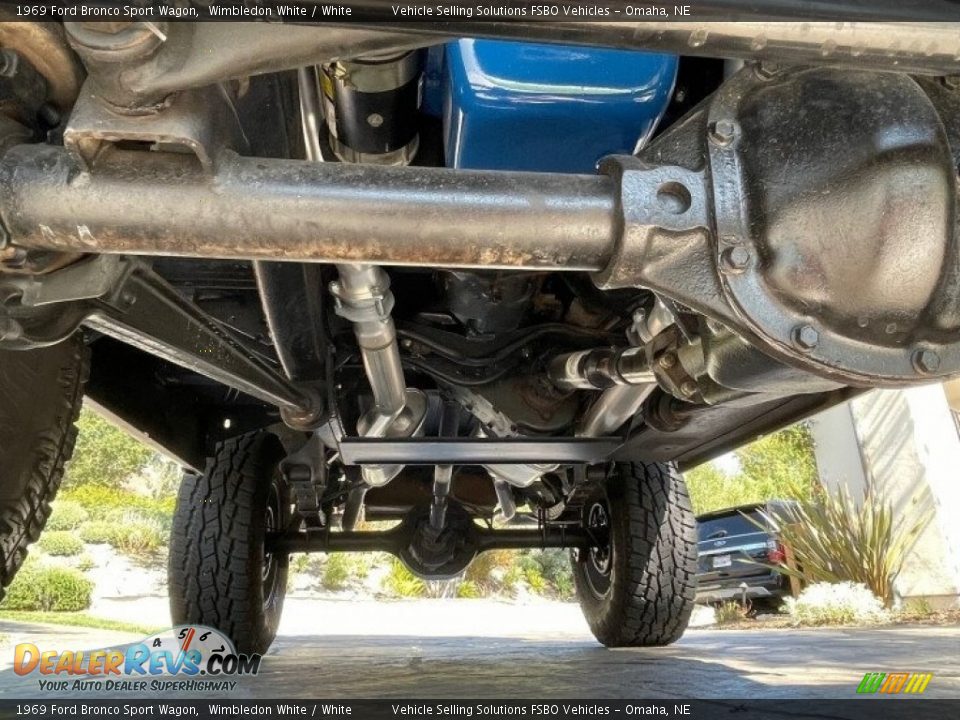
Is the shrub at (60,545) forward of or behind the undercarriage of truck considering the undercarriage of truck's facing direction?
behind

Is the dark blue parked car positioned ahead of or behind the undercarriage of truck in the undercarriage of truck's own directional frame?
behind

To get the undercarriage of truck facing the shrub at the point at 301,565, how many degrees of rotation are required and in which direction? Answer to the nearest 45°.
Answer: approximately 180°

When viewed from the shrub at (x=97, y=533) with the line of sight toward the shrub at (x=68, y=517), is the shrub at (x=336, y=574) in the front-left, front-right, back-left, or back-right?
back-right

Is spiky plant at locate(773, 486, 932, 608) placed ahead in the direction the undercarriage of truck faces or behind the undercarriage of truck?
behind

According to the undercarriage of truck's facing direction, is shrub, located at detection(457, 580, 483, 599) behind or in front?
behind

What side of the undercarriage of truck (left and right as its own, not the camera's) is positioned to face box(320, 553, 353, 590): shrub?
back

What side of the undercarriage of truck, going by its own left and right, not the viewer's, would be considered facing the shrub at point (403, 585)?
back
